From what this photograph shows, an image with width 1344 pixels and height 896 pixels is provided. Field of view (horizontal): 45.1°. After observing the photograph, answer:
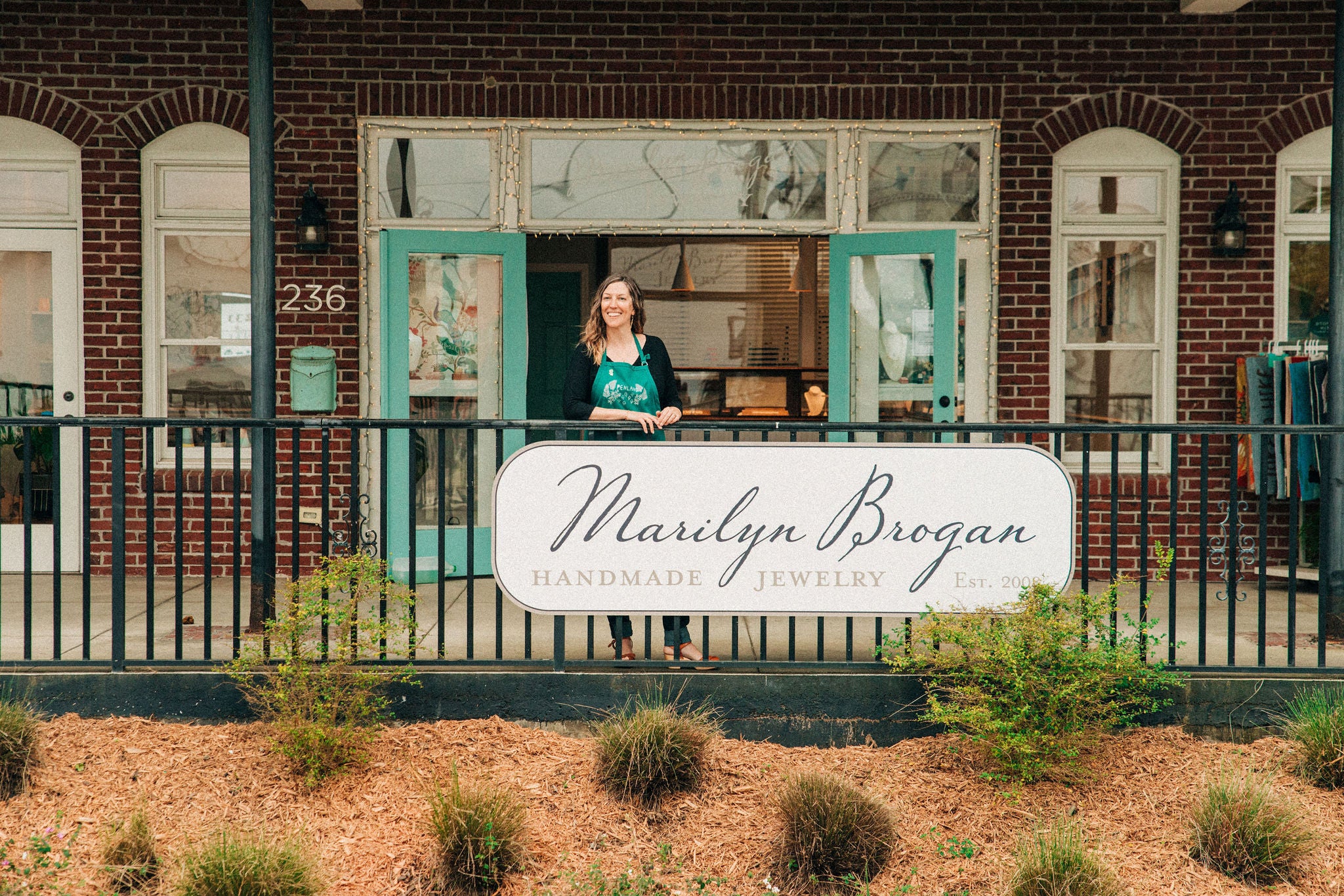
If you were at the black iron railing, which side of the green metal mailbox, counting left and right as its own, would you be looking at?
front

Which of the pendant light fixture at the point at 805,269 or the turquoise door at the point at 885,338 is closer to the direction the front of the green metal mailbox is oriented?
the turquoise door

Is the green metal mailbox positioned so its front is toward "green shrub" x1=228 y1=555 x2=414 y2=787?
yes

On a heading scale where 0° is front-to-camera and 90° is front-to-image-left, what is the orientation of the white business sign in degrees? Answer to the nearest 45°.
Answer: approximately 0°

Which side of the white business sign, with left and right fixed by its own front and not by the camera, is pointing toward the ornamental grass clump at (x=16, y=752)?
right

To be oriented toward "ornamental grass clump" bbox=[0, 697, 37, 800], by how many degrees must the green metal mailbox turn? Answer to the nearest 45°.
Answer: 0° — it already faces it

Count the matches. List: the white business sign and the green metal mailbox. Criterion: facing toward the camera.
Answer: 2

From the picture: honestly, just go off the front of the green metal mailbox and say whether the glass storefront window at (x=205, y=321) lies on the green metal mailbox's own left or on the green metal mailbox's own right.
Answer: on the green metal mailbox's own right

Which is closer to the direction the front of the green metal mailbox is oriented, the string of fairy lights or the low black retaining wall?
the low black retaining wall

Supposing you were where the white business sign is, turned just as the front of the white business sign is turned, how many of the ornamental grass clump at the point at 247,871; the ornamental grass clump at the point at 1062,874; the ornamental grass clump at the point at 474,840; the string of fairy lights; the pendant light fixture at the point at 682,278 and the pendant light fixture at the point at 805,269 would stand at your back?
3

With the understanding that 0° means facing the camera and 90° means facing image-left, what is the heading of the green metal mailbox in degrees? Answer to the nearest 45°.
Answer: approximately 0°

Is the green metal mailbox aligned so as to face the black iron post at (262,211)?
yes

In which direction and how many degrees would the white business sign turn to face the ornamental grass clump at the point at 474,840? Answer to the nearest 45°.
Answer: approximately 45° to its right

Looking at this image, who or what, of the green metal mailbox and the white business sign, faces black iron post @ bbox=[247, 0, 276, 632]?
the green metal mailbox

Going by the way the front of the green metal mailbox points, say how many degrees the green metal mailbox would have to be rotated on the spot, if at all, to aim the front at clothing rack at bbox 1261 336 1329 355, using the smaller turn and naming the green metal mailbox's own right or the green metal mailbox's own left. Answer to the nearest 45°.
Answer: approximately 90° to the green metal mailbox's own left
